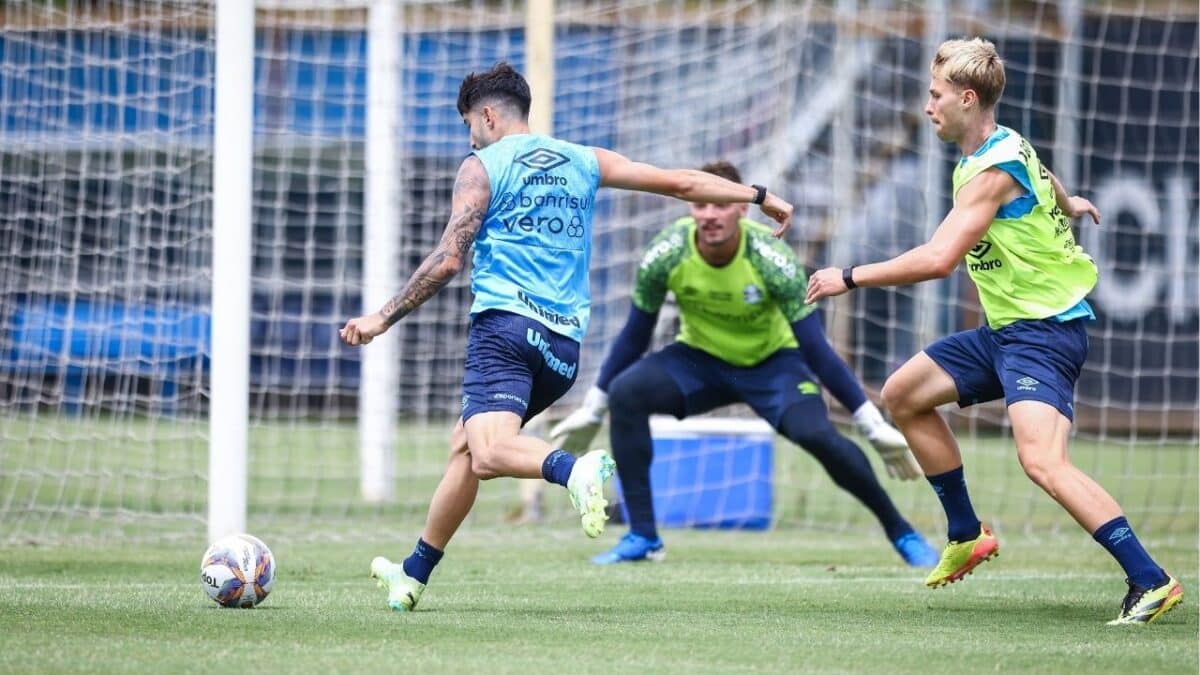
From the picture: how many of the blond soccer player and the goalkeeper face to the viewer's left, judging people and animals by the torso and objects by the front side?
1

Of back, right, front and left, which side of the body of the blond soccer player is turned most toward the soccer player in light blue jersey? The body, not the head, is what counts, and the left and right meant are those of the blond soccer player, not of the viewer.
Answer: front

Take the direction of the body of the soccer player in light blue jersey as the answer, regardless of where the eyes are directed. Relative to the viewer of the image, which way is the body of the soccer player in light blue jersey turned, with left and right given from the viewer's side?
facing away from the viewer and to the left of the viewer

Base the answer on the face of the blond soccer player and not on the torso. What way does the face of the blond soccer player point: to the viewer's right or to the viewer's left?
to the viewer's left

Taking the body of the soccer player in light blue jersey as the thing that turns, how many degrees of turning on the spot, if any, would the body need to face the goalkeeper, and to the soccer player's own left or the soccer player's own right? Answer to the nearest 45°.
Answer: approximately 90° to the soccer player's own right

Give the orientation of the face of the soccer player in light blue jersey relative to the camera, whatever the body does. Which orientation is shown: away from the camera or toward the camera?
away from the camera

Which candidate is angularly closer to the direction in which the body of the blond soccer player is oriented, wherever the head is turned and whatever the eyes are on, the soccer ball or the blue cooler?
the soccer ball

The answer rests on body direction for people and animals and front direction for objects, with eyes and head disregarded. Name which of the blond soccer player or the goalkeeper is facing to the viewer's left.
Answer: the blond soccer player

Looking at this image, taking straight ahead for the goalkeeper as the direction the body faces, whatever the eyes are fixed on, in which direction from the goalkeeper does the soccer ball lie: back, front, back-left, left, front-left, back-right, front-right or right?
front-right

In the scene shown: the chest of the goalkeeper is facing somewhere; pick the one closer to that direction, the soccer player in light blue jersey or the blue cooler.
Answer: the soccer player in light blue jersey

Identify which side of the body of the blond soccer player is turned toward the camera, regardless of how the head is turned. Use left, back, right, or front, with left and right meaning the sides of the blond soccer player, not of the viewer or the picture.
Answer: left

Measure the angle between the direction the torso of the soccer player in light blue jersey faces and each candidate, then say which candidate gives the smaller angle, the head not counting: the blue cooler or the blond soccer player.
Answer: the blue cooler

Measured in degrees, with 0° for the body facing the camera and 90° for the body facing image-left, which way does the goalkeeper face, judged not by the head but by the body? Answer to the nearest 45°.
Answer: approximately 0°

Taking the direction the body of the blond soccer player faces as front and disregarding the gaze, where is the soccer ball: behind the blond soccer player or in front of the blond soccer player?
in front

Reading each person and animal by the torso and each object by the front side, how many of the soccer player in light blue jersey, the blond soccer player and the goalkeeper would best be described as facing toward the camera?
1
